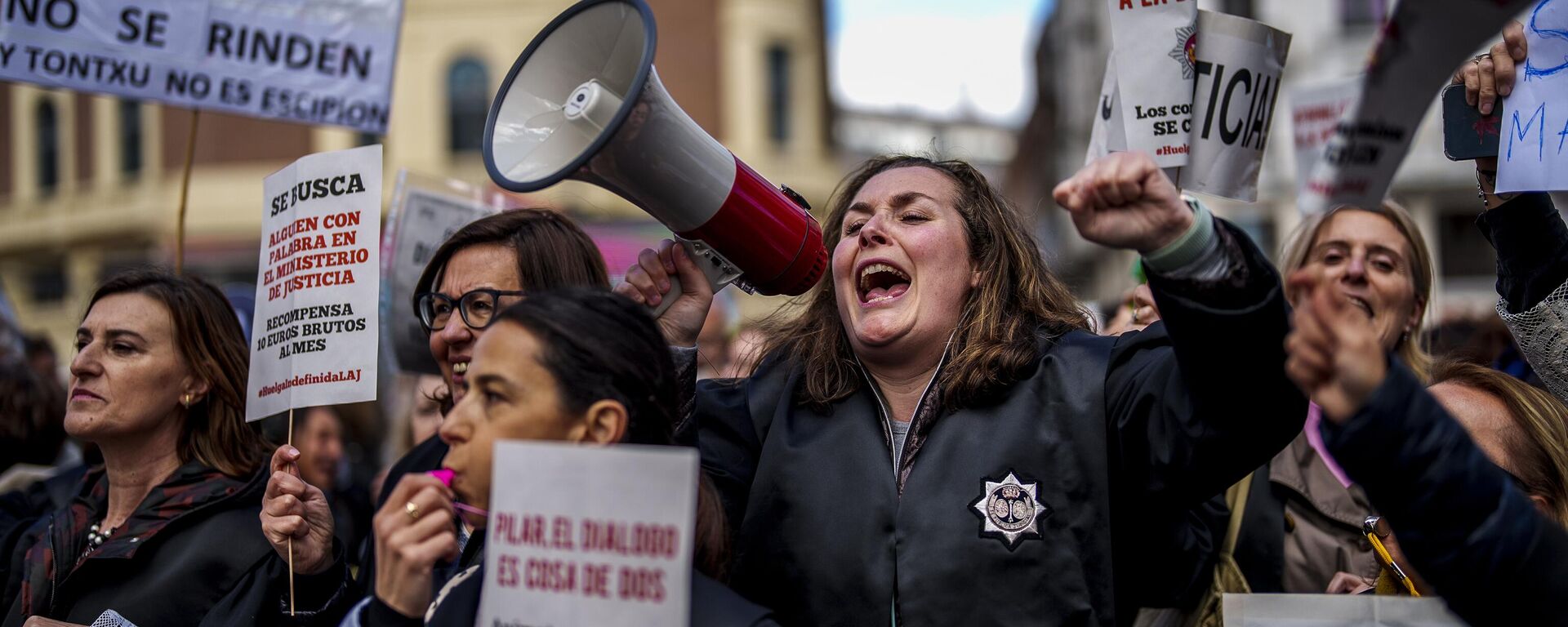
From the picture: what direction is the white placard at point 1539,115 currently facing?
toward the camera

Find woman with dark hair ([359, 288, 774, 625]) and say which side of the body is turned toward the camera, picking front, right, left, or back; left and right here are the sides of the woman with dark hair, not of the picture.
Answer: left

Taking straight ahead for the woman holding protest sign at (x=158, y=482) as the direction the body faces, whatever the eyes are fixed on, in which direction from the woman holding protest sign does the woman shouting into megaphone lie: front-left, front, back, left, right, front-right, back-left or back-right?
left

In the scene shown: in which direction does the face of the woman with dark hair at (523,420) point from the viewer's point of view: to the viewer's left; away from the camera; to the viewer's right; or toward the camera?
to the viewer's left

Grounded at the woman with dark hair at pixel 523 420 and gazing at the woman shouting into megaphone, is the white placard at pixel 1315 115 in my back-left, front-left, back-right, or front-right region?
front-left

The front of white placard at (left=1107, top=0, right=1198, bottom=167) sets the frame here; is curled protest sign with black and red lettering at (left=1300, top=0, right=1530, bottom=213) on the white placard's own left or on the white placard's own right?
on the white placard's own left

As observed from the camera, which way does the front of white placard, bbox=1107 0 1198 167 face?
facing the viewer

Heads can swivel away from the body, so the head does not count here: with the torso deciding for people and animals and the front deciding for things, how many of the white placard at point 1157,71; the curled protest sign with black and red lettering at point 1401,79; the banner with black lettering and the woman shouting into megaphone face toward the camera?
4

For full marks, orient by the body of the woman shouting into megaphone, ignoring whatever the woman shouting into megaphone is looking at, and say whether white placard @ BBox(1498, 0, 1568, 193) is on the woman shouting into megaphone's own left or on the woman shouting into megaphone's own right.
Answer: on the woman shouting into megaphone's own left

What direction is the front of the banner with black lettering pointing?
toward the camera
